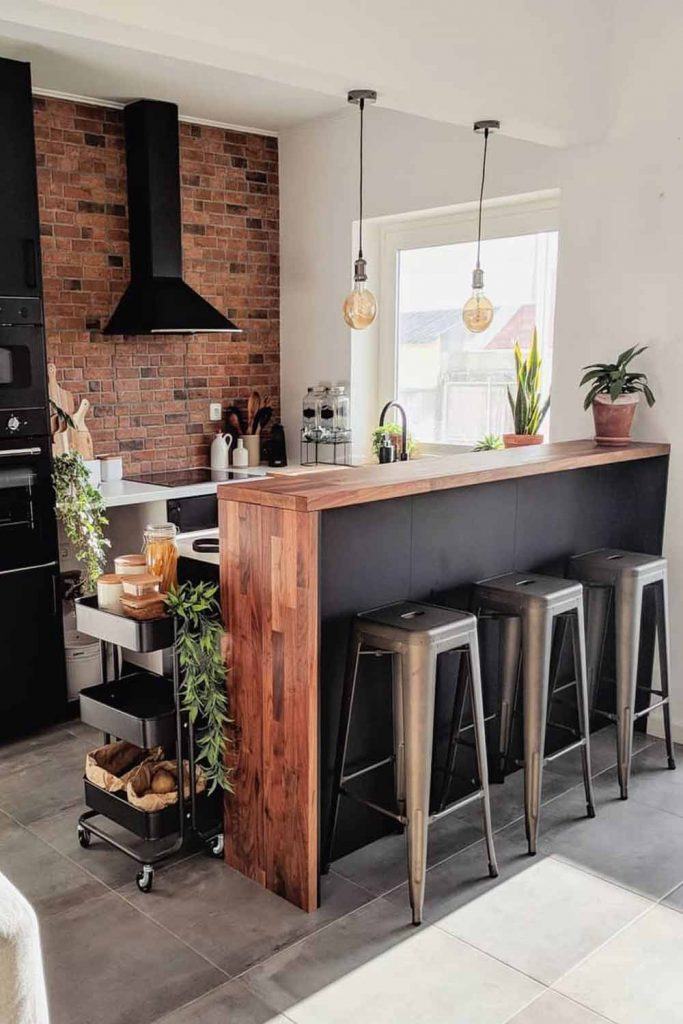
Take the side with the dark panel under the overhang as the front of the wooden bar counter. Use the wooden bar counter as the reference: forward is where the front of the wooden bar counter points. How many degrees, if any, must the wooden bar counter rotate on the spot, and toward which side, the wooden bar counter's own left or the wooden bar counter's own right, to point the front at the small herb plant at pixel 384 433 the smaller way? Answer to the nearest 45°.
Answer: approximately 135° to the wooden bar counter's own left

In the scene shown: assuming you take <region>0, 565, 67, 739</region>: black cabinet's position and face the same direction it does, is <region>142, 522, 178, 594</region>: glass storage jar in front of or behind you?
in front

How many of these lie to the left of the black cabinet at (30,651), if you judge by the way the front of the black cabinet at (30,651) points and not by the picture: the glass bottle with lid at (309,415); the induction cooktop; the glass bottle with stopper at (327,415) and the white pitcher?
4

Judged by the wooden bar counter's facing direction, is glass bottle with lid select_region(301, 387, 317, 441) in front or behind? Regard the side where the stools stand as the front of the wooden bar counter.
behind

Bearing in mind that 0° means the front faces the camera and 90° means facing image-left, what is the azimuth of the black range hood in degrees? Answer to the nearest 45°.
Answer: approximately 315°

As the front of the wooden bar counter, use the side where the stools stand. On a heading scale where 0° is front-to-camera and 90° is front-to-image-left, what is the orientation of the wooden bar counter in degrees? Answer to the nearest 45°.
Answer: approximately 315°

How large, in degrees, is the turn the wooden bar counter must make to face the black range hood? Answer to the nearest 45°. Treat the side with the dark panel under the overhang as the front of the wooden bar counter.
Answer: approximately 180°

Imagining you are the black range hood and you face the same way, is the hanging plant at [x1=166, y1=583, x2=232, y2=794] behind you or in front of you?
in front

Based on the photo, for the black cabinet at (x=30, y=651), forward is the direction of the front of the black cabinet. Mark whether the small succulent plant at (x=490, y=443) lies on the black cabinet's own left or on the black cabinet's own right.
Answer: on the black cabinet's own left

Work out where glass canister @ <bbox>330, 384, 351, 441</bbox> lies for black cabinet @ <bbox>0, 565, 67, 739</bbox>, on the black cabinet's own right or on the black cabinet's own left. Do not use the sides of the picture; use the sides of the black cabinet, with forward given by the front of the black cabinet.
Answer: on the black cabinet's own left
